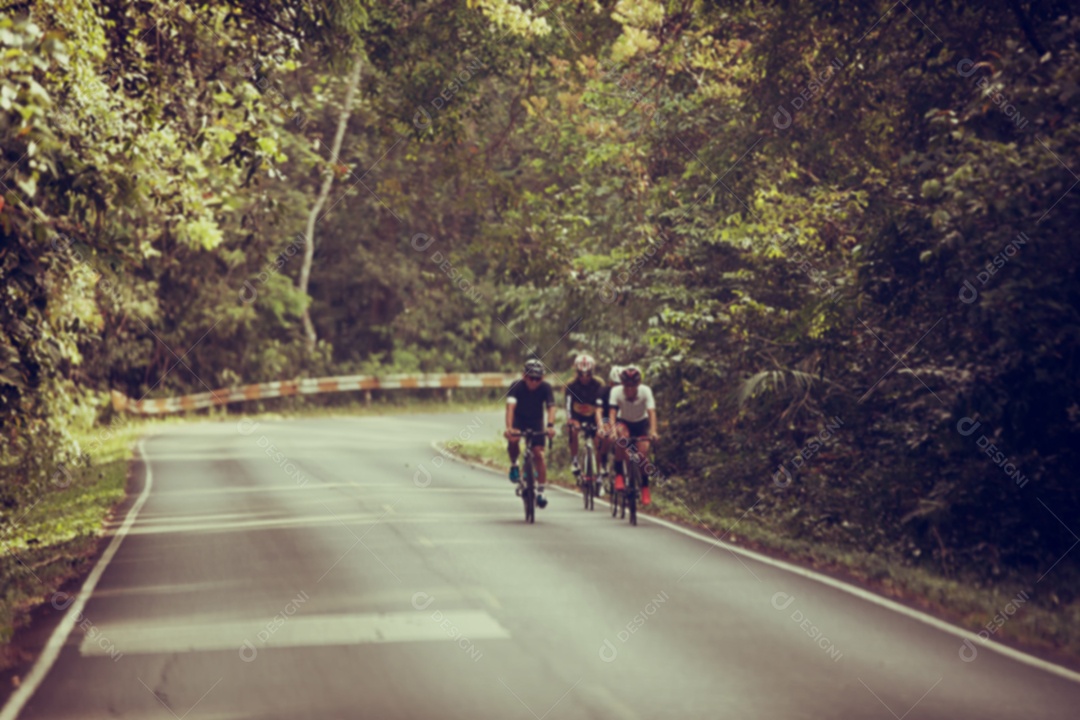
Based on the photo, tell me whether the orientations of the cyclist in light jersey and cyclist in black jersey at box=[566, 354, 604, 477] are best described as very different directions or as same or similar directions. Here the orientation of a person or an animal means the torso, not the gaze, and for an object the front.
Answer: same or similar directions

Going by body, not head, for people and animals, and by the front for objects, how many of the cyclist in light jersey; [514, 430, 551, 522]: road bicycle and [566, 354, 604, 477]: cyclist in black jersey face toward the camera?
3

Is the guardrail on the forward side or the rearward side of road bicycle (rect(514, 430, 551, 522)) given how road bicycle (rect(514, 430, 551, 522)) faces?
on the rearward side

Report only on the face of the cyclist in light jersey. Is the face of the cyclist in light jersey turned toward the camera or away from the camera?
toward the camera

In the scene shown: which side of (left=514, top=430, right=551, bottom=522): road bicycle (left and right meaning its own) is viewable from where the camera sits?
front

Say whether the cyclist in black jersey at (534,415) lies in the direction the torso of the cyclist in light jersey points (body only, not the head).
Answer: no

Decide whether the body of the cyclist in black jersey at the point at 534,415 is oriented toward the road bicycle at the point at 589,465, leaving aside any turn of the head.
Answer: no

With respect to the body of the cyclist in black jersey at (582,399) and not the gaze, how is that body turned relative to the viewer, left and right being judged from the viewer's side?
facing the viewer

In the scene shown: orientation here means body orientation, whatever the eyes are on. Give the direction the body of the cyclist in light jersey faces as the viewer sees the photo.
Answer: toward the camera

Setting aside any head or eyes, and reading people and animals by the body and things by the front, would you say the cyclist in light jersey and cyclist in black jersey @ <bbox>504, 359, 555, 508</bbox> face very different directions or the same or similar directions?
same or similar directions

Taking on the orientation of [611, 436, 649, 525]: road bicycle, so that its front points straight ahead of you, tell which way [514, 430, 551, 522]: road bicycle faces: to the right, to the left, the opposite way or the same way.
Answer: the same way

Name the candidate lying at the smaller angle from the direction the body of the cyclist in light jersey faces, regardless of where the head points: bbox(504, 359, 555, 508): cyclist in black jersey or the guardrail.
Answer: the cyclist in black jersey

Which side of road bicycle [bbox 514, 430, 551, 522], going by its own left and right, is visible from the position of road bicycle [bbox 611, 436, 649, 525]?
left

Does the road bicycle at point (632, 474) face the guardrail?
no

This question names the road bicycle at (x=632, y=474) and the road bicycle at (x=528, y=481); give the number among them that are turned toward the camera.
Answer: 2
